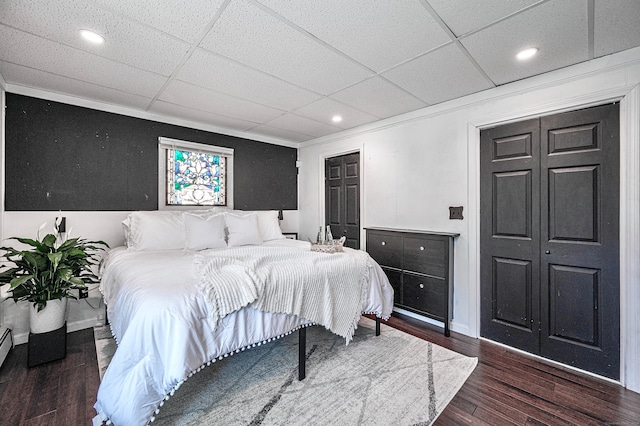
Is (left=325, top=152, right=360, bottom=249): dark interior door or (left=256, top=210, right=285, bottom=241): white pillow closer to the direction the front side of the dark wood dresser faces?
the white pillow

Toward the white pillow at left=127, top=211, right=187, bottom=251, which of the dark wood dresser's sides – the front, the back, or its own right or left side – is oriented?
front

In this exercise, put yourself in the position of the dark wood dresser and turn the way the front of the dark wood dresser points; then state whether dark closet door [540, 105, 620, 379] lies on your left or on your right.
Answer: on your left

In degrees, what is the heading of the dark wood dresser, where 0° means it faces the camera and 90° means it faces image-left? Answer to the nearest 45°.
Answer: approximately 45°

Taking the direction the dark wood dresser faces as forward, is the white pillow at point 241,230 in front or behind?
in front

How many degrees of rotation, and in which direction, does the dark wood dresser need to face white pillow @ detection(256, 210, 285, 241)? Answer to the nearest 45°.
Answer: approximately 45° to its right

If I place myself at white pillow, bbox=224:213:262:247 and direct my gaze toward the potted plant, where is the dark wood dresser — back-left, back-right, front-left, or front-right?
back-left

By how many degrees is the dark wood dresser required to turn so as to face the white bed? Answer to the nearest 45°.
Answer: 0° — it already faces it

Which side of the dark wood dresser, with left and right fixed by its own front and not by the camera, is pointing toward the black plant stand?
front

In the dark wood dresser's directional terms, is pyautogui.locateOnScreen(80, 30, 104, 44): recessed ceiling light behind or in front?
in front
